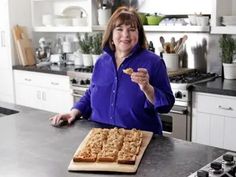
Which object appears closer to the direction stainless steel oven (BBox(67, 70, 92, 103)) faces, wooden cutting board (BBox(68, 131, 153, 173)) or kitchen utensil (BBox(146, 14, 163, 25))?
the wooden cutting board

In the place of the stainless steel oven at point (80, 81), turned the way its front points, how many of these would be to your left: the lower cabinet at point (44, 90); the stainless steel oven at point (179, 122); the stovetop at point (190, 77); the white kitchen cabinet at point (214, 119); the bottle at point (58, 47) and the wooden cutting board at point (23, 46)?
3

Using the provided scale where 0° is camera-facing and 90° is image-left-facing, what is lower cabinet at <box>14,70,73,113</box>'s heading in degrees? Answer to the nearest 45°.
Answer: approximately 45°

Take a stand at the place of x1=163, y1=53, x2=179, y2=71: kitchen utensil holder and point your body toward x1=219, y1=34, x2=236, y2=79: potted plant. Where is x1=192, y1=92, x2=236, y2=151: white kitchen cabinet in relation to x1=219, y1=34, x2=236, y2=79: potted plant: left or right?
right

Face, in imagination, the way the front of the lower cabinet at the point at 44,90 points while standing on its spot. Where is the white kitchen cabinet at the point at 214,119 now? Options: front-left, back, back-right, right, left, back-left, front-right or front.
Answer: left

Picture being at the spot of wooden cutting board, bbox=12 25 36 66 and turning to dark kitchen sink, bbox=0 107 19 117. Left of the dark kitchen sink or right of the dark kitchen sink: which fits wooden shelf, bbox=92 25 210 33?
left

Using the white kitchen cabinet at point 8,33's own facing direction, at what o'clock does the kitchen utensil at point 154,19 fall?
The kitchen utensil is roughly at 9 o'clock from the white kitchen cabinet.

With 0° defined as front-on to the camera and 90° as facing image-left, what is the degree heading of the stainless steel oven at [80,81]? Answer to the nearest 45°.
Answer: approximately 45°

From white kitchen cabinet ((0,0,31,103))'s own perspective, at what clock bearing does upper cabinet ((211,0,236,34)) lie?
The upper cabinet is roughly at 9 o'clock from the white kitchen cabinet.

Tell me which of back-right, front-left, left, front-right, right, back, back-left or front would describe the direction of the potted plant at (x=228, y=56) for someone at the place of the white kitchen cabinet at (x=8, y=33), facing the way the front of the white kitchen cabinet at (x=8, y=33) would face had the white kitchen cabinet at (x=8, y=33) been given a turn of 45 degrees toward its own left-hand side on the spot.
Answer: front-left

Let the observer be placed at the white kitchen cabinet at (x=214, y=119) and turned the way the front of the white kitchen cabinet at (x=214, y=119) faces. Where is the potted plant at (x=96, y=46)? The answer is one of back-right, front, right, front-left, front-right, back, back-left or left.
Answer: right
